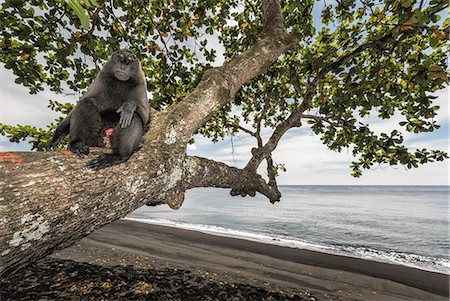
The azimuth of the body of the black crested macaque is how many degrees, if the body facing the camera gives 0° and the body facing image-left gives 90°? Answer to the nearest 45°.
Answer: approximately 0°
